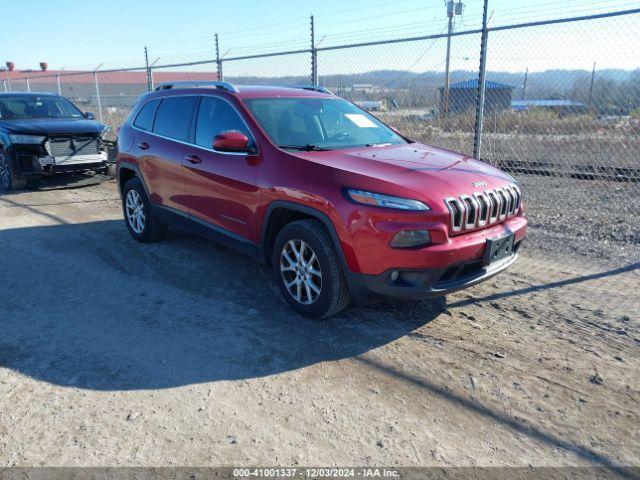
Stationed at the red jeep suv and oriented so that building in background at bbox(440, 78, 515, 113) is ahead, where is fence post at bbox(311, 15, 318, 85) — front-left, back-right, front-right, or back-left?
front-left

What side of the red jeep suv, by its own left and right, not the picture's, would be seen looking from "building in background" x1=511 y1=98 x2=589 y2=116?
left

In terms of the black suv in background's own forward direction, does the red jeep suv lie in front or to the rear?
in front

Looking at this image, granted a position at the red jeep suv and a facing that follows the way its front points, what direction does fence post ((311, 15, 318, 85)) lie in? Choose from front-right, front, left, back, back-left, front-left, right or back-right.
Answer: back-left

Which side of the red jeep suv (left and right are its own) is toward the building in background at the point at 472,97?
left

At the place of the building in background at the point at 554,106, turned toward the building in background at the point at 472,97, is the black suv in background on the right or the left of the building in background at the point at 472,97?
left

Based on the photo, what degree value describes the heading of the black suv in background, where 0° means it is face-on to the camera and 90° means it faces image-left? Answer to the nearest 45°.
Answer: approximately 315°

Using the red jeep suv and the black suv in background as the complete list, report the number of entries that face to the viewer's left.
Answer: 0

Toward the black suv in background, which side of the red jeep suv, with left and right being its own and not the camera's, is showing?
back

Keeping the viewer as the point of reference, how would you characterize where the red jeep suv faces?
facing the viewer and to the right of the viewer
